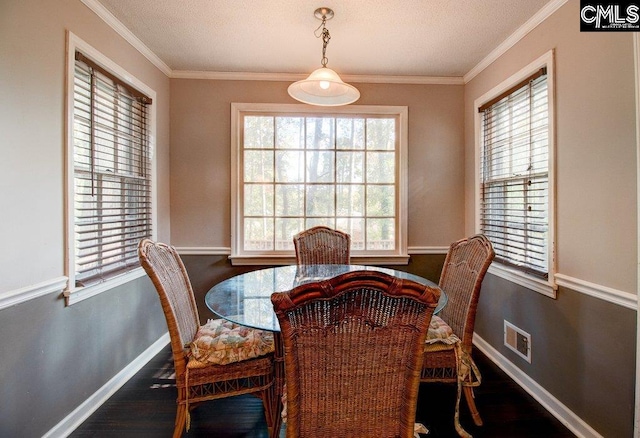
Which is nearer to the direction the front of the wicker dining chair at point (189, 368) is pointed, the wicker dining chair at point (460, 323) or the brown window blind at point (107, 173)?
the wicker dining chair

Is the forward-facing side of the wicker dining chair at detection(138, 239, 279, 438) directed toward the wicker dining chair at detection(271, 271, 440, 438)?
no

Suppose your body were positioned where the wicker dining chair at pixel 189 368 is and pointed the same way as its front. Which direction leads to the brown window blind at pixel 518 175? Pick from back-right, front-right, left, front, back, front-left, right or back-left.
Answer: front

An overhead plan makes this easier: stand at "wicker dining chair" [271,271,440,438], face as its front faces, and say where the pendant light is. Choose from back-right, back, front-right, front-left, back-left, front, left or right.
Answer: front

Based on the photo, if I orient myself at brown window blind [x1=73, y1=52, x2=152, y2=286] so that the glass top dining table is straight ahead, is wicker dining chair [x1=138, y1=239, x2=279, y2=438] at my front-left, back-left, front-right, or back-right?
front-right

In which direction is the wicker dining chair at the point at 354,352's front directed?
away from the camera

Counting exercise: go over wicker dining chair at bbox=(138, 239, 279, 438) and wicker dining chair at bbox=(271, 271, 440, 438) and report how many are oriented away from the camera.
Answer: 1

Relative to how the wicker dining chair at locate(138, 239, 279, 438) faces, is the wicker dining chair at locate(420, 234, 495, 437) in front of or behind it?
in front

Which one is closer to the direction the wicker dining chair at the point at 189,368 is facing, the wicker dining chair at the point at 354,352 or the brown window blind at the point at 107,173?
the wicker dining chair

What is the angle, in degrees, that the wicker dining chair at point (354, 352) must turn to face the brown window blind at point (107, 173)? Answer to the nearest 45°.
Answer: approximately 45° to its left

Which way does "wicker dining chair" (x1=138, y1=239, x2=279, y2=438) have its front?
to the viewer's right

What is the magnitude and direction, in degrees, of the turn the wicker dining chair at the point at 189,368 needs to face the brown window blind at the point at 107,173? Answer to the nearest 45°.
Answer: approximately 135° to its left

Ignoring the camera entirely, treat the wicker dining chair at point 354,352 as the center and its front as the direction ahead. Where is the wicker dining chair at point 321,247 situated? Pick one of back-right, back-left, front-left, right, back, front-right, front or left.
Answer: front

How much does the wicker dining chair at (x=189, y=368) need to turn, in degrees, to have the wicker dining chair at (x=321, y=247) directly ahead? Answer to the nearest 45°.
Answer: approximately 45° to its left

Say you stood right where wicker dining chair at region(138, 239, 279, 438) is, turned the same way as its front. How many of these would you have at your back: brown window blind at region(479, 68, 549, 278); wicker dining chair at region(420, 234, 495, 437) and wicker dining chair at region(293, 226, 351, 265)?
0
